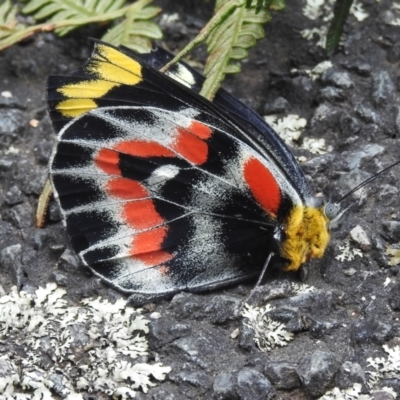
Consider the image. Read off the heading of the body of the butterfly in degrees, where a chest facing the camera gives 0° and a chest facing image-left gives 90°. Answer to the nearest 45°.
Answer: approximately 270°

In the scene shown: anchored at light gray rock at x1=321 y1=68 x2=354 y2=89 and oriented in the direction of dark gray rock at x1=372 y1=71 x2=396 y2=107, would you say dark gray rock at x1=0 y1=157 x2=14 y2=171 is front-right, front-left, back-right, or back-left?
back-right

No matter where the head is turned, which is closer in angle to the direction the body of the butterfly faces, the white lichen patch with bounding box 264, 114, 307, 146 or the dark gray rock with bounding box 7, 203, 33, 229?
the white lichen patch

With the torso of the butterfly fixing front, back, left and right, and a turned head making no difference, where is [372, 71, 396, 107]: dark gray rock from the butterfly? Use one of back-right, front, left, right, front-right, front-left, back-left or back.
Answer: front-left

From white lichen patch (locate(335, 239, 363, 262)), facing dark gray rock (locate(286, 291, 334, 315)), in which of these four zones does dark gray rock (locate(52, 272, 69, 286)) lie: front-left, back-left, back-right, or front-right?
front-right

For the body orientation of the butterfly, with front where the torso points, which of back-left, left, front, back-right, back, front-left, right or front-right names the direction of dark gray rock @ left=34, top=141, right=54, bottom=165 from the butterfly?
back-left

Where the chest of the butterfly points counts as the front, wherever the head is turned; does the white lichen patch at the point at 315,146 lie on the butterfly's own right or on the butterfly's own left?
on the butterfly's own left

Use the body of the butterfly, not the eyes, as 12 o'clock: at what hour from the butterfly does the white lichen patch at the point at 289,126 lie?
The white lichen patch is roughly at 10 o'clock from the butterfly.

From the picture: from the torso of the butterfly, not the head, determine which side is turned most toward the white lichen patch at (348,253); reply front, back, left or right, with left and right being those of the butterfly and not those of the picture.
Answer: front

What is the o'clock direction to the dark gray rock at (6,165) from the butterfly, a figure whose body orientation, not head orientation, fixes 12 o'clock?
The dark gray rock is roughly at 7 o'clock from the butterfly.

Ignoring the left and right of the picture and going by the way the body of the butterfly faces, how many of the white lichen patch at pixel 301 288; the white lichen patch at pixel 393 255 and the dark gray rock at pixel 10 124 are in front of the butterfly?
2

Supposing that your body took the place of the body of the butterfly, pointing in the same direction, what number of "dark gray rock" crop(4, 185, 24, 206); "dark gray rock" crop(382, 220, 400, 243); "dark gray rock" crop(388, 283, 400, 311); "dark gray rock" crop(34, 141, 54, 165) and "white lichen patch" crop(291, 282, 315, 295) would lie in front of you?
3

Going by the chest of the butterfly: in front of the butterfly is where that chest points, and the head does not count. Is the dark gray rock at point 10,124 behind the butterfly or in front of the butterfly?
behind

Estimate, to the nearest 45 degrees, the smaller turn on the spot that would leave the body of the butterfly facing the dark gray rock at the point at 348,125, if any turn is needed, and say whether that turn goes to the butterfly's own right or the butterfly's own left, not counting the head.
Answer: approximately 45° to the butterfly's own left

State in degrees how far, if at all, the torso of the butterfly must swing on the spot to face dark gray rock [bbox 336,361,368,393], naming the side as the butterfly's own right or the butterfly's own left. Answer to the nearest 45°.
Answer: approximately 45° to the butterfly's own right
